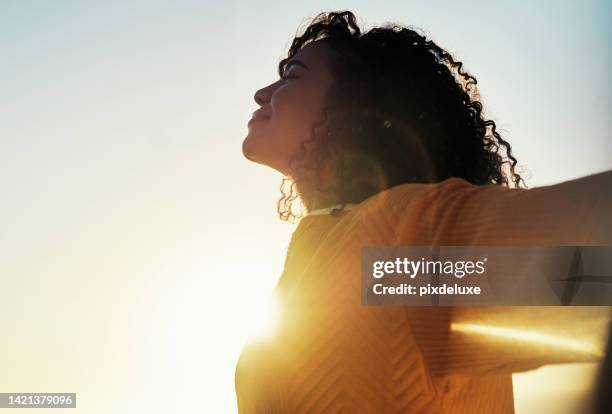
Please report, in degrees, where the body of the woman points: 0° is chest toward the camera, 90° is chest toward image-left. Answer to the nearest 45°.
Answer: approximately 90°

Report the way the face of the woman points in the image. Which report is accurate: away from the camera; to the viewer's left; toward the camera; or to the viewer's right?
to the viewer's left
